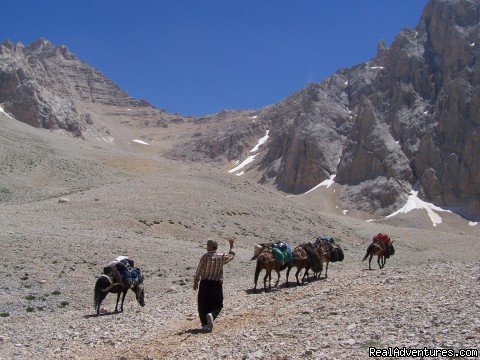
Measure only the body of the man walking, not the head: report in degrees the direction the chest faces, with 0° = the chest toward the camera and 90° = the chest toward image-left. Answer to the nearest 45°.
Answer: approximately 180°

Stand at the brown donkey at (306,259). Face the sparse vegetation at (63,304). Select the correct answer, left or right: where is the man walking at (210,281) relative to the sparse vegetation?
left

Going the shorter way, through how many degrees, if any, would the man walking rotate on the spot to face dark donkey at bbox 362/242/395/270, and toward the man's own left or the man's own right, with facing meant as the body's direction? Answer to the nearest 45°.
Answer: approximately 45° to the man's own right

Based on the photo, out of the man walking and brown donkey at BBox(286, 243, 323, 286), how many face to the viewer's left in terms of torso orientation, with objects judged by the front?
0

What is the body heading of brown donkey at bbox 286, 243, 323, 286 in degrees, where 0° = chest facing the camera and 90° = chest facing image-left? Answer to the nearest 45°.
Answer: approximately 225°

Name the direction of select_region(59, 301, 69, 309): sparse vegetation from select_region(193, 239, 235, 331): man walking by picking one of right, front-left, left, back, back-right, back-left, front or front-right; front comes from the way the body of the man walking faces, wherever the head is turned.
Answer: front-left
